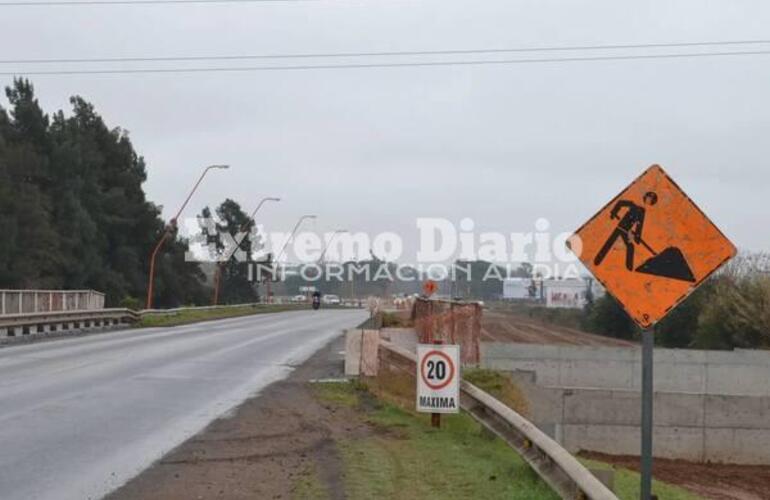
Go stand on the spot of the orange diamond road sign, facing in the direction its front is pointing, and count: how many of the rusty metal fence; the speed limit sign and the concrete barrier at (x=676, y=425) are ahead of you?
0

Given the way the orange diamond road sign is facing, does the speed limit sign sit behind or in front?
behind

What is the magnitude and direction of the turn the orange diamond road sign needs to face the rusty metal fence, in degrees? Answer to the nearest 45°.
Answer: approximately 180°

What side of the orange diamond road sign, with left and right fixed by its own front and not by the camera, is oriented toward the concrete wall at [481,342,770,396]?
back

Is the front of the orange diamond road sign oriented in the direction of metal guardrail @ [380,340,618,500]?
no

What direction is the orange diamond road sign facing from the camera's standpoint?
toward the camera

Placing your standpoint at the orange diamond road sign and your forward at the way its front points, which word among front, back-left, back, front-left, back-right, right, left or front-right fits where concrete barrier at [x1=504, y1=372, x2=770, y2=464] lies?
back

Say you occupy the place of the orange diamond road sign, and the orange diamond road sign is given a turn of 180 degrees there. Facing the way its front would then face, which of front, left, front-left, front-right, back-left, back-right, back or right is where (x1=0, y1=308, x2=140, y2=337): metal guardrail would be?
front-left
